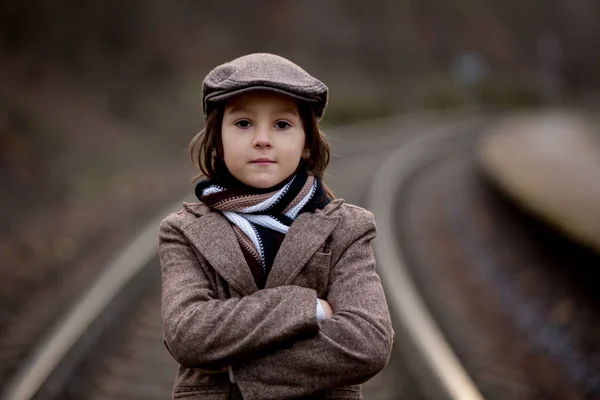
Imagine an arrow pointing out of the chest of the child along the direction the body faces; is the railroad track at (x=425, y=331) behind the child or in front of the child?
behind

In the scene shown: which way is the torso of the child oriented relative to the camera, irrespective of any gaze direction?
toward the camera

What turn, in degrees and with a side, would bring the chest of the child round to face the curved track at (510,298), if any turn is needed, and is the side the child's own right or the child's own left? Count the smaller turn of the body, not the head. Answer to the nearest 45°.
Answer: approximately 135° to the child's own left
